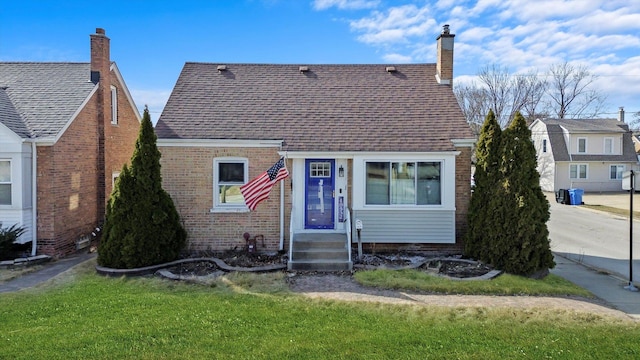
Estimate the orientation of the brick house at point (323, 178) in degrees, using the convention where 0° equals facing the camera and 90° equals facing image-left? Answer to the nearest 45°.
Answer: approximately 0°

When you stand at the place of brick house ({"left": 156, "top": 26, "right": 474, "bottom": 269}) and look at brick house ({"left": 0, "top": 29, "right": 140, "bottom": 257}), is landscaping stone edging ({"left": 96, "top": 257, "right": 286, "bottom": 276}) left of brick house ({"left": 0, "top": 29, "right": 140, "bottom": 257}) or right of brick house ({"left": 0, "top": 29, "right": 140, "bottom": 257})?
left

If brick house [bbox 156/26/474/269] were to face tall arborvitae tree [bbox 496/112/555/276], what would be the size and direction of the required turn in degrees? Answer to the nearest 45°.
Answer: approximately 45° to its left

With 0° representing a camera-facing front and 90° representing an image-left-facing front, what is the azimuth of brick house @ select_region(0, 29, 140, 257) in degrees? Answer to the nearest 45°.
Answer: approximately 45°

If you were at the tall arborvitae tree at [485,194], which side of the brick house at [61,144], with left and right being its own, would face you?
left

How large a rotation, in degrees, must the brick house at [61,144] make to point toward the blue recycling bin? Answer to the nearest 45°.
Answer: approximately 135° to its left

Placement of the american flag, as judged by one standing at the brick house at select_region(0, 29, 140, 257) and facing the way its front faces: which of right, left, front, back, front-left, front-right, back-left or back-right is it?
left

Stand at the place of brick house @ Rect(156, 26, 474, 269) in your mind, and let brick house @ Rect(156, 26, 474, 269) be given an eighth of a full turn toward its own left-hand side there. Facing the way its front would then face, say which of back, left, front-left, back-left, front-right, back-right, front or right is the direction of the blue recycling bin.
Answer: left

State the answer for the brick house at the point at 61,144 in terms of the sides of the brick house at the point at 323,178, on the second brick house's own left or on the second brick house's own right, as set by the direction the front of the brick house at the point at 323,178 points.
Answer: on the second brick house's own right

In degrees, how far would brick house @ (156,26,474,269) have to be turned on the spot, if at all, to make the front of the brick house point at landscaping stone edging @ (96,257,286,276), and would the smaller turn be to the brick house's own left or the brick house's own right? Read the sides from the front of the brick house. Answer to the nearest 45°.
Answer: approximately 45° to the brick house's own right

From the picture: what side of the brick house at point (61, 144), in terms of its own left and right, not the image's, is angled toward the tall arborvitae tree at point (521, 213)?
left
